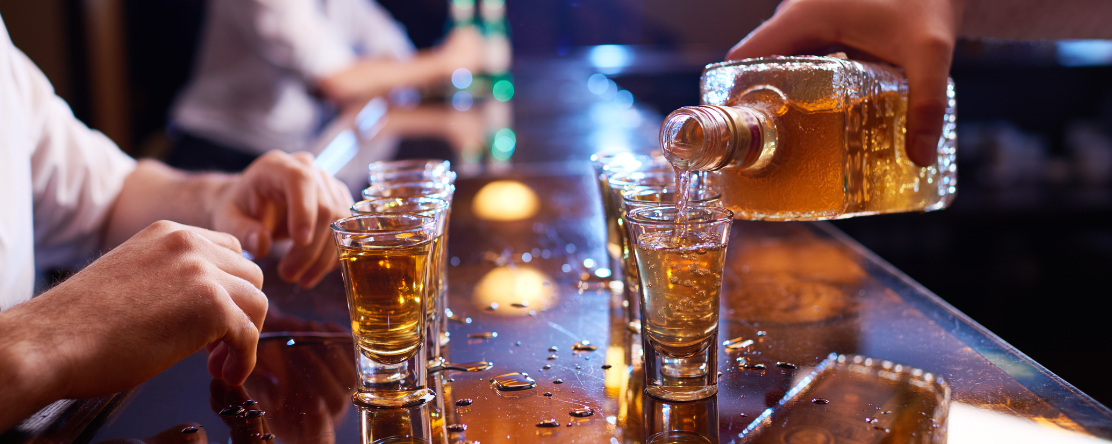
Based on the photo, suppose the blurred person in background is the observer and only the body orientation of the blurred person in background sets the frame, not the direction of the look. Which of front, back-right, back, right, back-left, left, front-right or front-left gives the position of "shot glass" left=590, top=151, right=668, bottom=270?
right

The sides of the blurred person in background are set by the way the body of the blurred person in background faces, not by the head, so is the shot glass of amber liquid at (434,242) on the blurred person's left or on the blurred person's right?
on the blurred person's right

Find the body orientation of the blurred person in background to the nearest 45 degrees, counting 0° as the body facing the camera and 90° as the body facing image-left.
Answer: approximately 270°

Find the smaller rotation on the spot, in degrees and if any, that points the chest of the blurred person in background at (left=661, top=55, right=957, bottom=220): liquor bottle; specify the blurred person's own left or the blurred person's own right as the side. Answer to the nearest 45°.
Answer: approximately 90° to the blurred person's own right

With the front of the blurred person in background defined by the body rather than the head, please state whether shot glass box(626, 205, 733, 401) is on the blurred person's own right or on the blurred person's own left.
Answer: on the blurred person's own right

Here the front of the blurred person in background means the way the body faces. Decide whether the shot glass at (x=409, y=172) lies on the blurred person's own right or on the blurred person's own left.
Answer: on the blurred person's own right

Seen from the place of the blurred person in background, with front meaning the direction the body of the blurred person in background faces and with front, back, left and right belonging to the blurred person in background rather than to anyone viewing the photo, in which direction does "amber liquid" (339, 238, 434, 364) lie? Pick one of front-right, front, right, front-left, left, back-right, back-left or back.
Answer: right

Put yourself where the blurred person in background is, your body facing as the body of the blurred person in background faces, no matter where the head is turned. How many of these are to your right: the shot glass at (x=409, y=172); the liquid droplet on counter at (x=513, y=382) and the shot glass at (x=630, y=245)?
3

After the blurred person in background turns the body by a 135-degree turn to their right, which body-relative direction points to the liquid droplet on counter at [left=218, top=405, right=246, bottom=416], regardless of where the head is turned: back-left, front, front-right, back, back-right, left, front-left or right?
front-left

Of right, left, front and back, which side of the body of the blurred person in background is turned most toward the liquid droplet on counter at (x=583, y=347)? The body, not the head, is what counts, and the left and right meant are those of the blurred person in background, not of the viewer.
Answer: right

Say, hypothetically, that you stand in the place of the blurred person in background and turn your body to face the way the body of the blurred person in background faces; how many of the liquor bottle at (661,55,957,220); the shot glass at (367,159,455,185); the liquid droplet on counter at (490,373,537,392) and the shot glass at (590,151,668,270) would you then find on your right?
4

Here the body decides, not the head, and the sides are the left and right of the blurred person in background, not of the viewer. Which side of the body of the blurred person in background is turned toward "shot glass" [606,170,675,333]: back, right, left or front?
right

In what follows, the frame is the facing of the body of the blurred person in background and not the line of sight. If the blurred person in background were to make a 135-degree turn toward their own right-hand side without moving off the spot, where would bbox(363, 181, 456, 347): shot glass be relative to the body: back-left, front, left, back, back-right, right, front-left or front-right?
front-left
